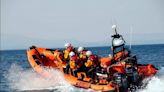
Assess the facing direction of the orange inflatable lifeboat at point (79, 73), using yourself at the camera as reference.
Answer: facing away from the viewer and to the left of the viewer
